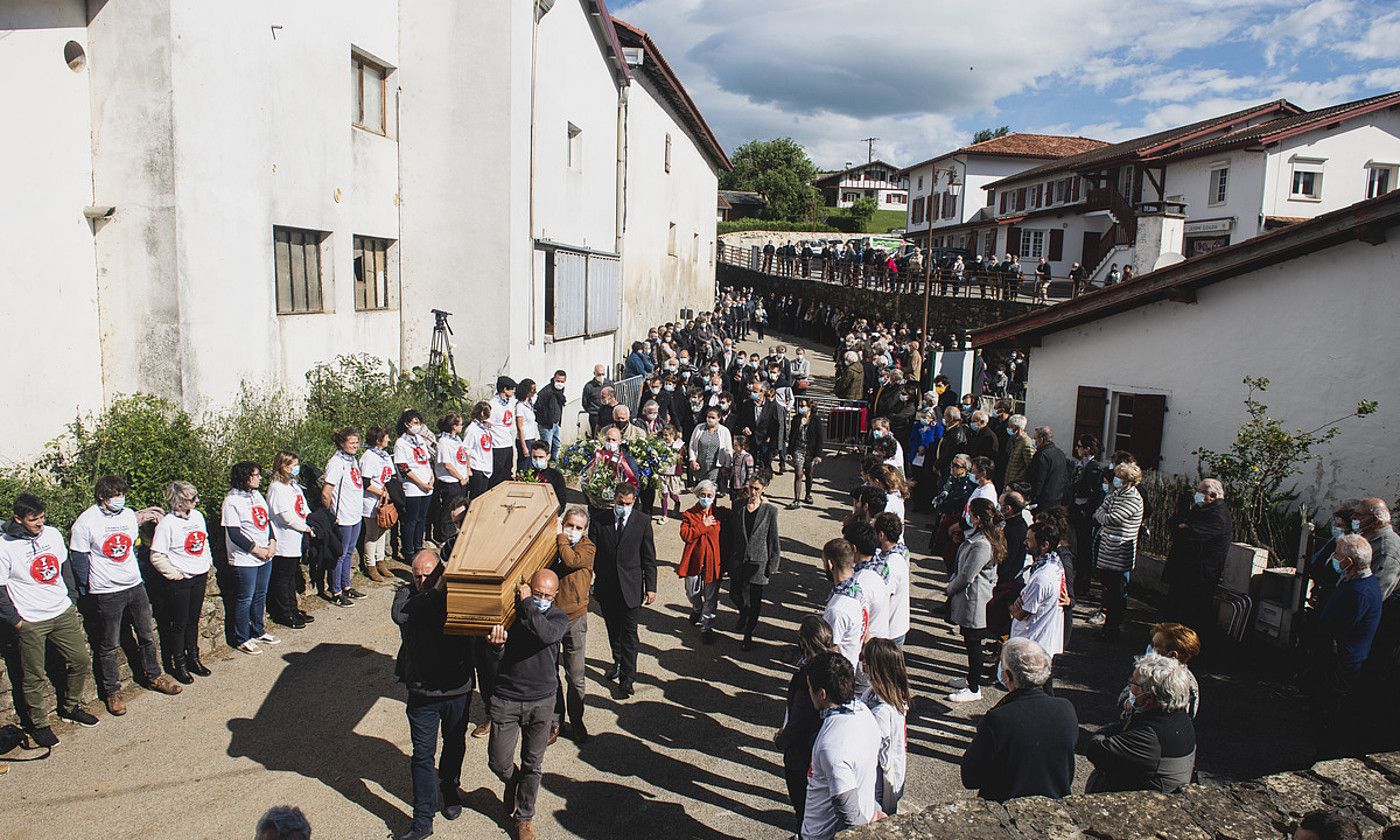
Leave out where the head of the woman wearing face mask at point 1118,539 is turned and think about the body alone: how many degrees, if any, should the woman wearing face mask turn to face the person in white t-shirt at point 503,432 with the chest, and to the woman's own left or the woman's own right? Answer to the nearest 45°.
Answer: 0° — they already face them

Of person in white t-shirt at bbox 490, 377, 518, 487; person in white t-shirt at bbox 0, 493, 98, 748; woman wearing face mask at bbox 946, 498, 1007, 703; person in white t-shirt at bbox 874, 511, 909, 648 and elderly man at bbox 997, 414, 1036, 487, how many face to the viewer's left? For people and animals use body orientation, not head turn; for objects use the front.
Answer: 3

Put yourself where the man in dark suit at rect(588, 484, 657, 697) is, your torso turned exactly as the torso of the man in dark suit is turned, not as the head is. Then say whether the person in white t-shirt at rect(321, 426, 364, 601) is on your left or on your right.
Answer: on your right

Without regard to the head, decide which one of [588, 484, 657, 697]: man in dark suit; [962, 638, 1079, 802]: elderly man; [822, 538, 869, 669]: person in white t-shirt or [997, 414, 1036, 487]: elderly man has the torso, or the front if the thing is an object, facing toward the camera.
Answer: the man in dark suit

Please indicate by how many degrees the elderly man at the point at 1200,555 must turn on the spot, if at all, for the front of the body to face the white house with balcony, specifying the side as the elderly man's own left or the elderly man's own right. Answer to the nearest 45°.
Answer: approximately 135° to the elderly man's own right

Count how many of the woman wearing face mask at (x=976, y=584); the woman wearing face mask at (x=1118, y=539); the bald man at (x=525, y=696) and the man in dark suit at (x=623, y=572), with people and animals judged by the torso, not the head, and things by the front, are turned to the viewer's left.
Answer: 2

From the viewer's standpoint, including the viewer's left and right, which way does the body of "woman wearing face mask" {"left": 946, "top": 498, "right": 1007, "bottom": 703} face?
facing to the left of the viewer

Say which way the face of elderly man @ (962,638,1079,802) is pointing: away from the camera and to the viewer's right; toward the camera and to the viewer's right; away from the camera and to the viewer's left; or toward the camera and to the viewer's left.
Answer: away from the camera and to the viewer's left

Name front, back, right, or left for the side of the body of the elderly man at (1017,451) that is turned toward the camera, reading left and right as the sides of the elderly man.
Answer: left

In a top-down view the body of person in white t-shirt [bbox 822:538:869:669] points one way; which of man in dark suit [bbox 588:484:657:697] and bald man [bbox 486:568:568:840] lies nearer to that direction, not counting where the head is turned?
the man in dark suit

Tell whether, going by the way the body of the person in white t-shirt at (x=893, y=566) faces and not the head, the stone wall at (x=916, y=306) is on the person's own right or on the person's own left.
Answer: on the person's own right

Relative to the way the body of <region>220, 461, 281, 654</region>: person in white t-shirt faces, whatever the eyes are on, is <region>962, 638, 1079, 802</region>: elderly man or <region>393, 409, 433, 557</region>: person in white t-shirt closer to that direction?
the elderly man

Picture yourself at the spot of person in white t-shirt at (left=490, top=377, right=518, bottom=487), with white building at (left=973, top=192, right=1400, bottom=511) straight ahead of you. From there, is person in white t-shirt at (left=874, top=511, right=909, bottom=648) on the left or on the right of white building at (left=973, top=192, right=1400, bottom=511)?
right

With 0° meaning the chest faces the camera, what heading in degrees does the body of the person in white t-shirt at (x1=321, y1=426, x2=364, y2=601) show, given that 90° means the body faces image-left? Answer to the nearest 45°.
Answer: approximately 315°
